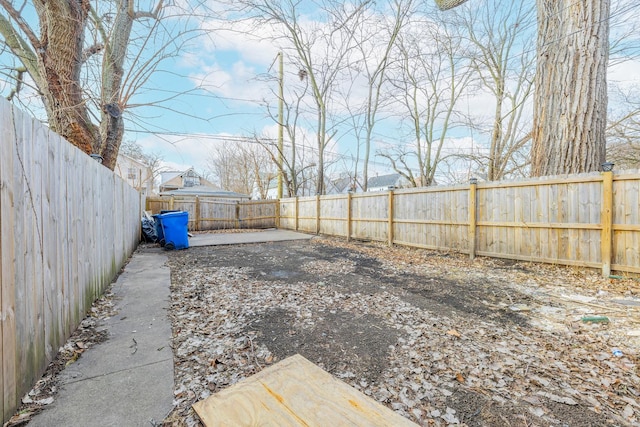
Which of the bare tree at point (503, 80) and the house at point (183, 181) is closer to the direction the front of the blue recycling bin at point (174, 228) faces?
the bare tree

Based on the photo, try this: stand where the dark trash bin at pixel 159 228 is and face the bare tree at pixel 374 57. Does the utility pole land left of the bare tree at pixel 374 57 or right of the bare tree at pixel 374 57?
left

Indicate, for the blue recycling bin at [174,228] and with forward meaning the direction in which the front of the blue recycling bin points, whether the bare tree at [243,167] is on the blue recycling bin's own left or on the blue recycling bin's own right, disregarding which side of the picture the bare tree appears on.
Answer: on the blue recycling bin's own left

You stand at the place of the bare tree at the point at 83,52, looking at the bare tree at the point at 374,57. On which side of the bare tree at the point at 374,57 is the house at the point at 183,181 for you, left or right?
left

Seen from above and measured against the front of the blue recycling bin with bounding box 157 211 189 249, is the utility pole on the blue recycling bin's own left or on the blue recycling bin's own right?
on the blue recycling bin's own left

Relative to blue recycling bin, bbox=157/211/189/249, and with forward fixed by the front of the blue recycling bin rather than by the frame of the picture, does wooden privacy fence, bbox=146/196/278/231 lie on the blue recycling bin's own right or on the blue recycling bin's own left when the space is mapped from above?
on the blue recycling bin's own left
